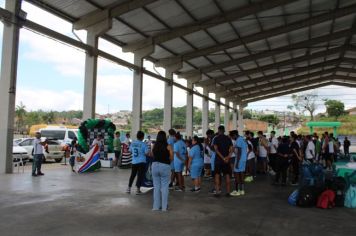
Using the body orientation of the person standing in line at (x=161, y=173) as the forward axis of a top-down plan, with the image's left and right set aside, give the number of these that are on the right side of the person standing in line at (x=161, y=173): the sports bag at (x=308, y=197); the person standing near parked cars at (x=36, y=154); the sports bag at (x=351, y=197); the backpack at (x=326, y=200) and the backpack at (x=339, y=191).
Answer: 4

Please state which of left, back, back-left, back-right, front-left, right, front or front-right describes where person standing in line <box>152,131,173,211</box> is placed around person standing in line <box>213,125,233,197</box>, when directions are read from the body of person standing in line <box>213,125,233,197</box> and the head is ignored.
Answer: back-left

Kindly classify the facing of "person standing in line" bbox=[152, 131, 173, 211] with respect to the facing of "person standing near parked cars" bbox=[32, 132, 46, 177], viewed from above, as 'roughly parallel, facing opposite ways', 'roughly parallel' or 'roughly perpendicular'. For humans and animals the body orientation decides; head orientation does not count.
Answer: roughly perpendicular

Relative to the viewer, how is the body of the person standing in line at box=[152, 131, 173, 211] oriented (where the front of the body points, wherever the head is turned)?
away from the camera

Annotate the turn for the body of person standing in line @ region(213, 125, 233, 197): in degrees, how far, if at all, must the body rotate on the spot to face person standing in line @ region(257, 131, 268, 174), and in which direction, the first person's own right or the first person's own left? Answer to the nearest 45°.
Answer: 0° — they already face them

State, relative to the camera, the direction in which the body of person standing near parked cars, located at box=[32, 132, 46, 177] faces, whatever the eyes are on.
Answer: to the viewer's right

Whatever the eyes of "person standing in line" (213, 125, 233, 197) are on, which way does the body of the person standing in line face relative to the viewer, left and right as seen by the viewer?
facing away from the viewer

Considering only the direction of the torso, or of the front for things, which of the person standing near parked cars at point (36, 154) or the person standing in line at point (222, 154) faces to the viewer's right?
the person standing near parked cars at point (36, 154)
